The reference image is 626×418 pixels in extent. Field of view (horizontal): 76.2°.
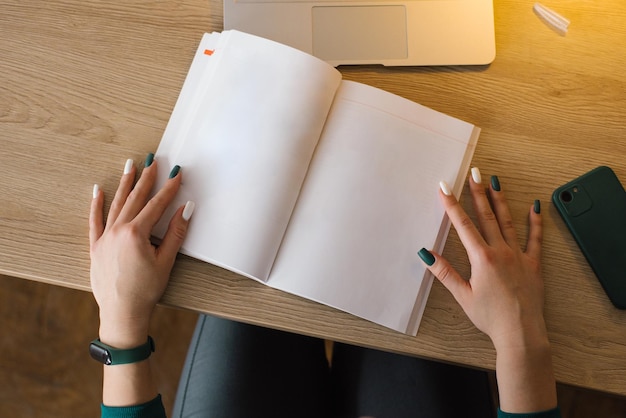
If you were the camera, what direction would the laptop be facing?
facing the viewer
